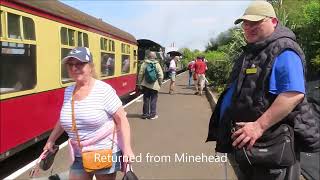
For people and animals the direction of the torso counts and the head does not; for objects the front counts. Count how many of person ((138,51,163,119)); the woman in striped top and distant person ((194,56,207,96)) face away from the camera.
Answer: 2

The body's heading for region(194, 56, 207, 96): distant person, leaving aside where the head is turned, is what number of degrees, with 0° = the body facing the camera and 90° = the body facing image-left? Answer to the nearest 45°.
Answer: approximately 180°

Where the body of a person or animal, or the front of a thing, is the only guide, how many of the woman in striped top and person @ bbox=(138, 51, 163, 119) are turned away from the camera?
1

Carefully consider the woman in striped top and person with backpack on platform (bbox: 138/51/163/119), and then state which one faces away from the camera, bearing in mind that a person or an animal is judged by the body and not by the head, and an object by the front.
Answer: the person with backpack on platform

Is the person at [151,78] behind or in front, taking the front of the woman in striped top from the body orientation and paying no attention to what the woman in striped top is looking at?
behind

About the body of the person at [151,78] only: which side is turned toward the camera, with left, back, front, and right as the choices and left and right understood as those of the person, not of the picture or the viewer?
back
